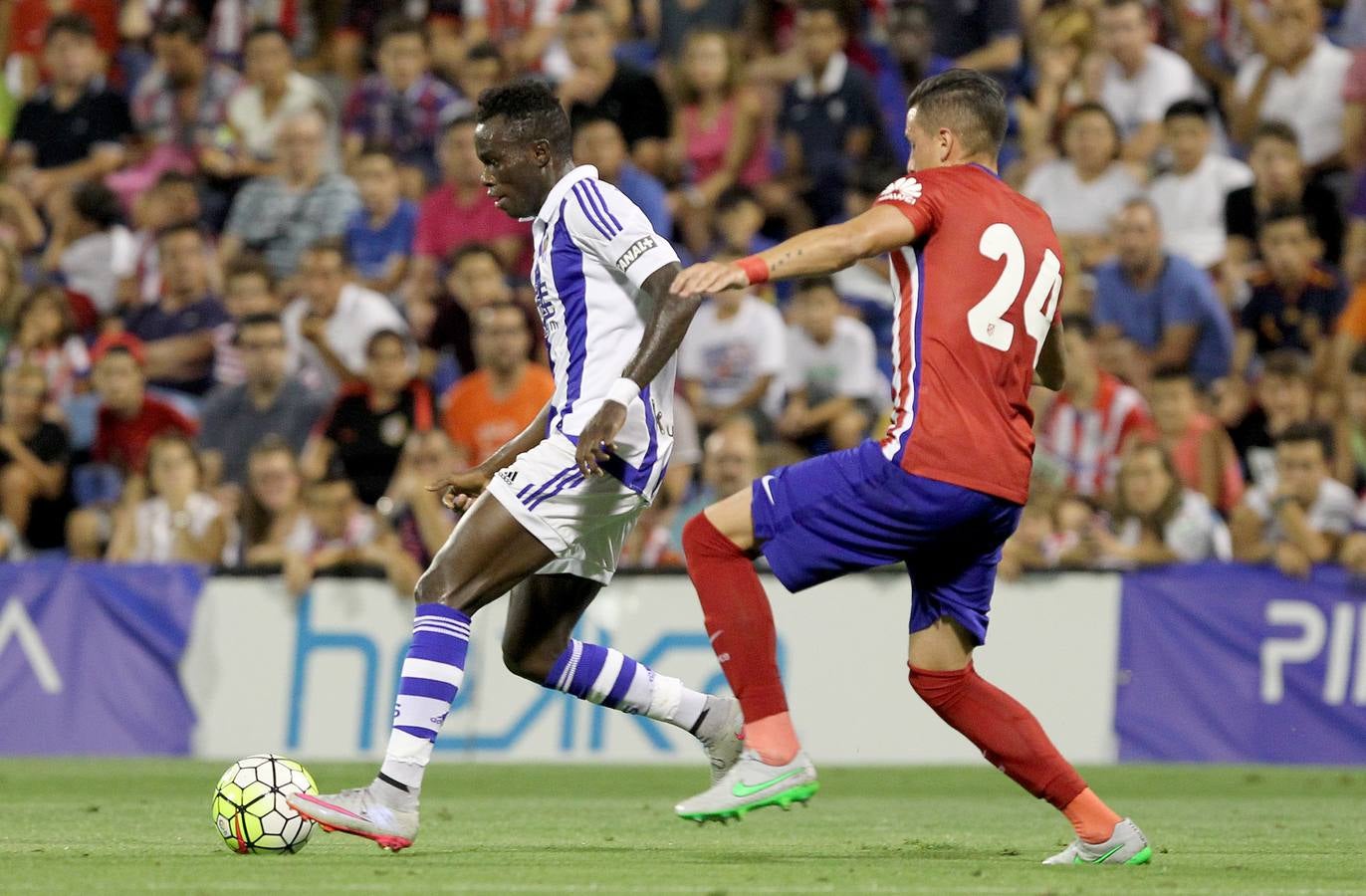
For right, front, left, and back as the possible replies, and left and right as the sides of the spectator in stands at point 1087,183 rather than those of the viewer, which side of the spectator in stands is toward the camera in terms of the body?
front

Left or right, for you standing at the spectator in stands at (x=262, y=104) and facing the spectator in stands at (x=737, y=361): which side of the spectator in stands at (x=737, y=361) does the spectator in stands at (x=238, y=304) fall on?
right

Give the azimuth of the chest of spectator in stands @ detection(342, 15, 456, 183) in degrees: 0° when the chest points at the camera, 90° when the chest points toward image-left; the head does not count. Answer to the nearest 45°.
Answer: approximately 0°

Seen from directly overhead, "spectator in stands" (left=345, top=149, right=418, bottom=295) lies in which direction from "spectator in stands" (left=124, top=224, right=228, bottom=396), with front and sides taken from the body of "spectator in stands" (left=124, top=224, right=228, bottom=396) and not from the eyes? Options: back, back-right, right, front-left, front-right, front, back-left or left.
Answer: left

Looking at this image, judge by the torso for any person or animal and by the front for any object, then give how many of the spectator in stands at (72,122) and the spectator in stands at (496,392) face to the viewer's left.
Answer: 0

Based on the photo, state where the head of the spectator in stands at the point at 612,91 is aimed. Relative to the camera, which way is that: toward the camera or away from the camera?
toward the camera

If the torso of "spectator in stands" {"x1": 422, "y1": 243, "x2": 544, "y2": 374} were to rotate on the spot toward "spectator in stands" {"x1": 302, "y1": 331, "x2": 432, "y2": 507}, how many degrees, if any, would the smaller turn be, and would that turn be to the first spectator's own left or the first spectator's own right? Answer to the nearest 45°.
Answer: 0° — they already face them

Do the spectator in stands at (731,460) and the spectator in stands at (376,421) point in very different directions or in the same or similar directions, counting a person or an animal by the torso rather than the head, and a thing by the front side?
same or similar directions

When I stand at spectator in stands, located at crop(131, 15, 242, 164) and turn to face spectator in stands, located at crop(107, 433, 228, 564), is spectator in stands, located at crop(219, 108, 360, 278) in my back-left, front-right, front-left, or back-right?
front-left

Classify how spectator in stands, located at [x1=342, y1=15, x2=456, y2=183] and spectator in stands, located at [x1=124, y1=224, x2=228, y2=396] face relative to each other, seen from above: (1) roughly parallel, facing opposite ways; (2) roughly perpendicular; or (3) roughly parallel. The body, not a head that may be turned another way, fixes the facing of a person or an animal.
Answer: roughly parallel

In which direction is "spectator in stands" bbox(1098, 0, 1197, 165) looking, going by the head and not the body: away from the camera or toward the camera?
toward the camera

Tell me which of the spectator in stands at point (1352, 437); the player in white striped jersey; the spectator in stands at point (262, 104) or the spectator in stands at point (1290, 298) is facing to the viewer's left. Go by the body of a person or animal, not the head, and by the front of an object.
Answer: the player in white striped jersey

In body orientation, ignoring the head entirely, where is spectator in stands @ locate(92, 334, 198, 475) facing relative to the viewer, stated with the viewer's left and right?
facing the viewer

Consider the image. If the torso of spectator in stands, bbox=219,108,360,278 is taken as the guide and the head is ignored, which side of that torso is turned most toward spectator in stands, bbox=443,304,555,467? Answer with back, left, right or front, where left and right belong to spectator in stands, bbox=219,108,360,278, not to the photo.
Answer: front

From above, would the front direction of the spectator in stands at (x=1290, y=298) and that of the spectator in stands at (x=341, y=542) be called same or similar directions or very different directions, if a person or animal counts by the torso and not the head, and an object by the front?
same or similar directions

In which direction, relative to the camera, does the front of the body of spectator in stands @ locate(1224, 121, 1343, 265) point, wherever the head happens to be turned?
toward the camera

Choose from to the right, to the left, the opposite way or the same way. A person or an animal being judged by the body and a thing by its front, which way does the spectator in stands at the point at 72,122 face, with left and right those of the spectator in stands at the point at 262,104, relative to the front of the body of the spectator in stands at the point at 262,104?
the same way

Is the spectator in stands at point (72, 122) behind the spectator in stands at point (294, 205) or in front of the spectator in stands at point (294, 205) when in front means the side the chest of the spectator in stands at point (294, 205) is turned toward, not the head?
behind

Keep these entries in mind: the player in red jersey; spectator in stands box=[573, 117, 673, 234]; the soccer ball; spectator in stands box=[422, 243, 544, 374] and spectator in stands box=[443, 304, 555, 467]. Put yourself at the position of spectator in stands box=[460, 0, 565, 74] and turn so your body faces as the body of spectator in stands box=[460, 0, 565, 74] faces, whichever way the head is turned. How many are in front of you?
5

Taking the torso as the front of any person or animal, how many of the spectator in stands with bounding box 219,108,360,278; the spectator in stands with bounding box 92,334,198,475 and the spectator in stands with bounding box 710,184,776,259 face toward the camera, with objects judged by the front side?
3

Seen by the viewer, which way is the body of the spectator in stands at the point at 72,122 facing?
toward the camera

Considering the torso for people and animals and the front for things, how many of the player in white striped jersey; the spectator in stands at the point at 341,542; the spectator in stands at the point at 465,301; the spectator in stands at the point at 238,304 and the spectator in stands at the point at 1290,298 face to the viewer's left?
1
